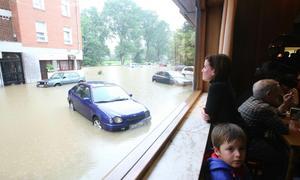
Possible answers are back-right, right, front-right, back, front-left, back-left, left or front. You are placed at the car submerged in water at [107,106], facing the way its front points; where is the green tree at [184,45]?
left

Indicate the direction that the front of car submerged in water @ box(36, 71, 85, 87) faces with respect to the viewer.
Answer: facing the viewer and to the left of the viewer

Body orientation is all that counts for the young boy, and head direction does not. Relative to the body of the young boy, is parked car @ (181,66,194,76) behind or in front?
behind

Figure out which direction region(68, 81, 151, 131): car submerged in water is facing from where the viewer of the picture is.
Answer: facing the viewer and to the right of the viewer

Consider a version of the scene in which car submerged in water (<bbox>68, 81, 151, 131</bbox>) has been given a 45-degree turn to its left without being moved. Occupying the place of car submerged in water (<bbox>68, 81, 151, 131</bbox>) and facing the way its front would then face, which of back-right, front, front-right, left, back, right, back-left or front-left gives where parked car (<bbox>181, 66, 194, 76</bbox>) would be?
front-left

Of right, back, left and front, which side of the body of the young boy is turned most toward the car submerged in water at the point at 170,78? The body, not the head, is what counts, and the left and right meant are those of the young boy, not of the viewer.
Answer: back

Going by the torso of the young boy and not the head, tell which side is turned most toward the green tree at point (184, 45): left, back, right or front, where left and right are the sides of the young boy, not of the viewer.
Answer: back

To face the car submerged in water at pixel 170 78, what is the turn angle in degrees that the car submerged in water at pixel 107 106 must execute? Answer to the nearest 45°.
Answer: approximately 90° to its left

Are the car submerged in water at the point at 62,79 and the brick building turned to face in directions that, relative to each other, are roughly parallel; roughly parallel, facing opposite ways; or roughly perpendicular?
roughly perpendicular
